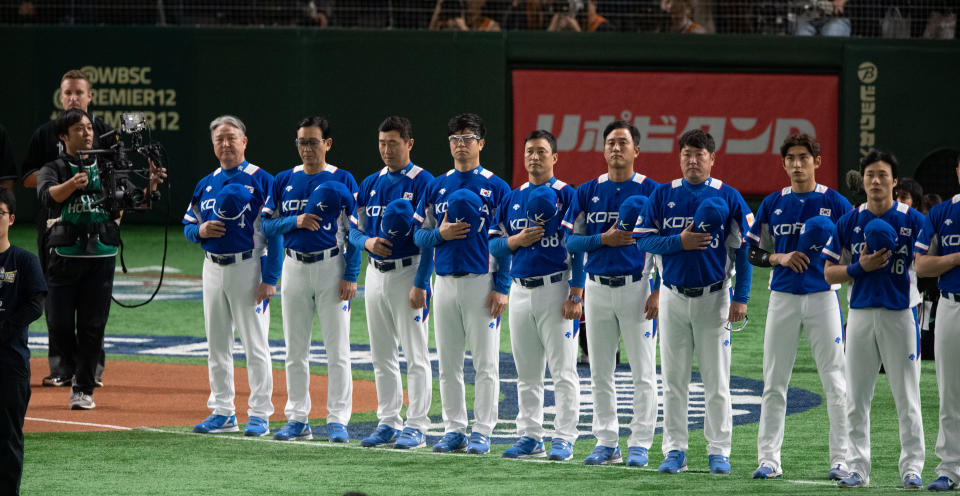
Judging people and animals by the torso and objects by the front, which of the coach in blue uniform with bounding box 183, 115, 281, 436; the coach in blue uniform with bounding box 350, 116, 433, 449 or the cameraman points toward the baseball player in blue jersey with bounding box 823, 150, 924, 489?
the cameraman

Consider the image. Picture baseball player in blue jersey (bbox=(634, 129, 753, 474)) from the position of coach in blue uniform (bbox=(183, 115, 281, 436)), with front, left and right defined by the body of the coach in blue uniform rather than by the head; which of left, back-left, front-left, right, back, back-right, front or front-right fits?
left

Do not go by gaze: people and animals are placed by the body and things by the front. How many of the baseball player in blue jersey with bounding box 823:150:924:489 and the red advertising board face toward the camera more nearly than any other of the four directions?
2

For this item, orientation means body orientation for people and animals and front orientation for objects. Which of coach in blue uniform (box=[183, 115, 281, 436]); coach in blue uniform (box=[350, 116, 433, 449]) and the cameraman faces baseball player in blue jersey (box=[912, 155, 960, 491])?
the cameraman

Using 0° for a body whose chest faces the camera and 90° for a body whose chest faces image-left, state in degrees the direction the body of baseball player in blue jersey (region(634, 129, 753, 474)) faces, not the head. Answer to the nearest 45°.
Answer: approximately 0°

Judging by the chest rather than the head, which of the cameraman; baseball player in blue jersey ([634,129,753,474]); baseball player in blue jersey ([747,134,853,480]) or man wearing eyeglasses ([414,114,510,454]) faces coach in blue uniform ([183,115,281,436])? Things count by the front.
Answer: the cameraman

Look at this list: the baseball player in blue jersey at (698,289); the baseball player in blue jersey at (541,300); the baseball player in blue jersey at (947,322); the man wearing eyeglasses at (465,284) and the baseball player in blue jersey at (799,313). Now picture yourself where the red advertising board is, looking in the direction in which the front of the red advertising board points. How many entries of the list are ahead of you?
5

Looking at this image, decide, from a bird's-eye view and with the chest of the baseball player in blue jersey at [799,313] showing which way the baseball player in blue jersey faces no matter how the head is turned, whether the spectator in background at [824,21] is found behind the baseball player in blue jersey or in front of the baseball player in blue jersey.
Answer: behind

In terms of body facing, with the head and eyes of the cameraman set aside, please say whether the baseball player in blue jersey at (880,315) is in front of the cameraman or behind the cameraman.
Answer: in front
